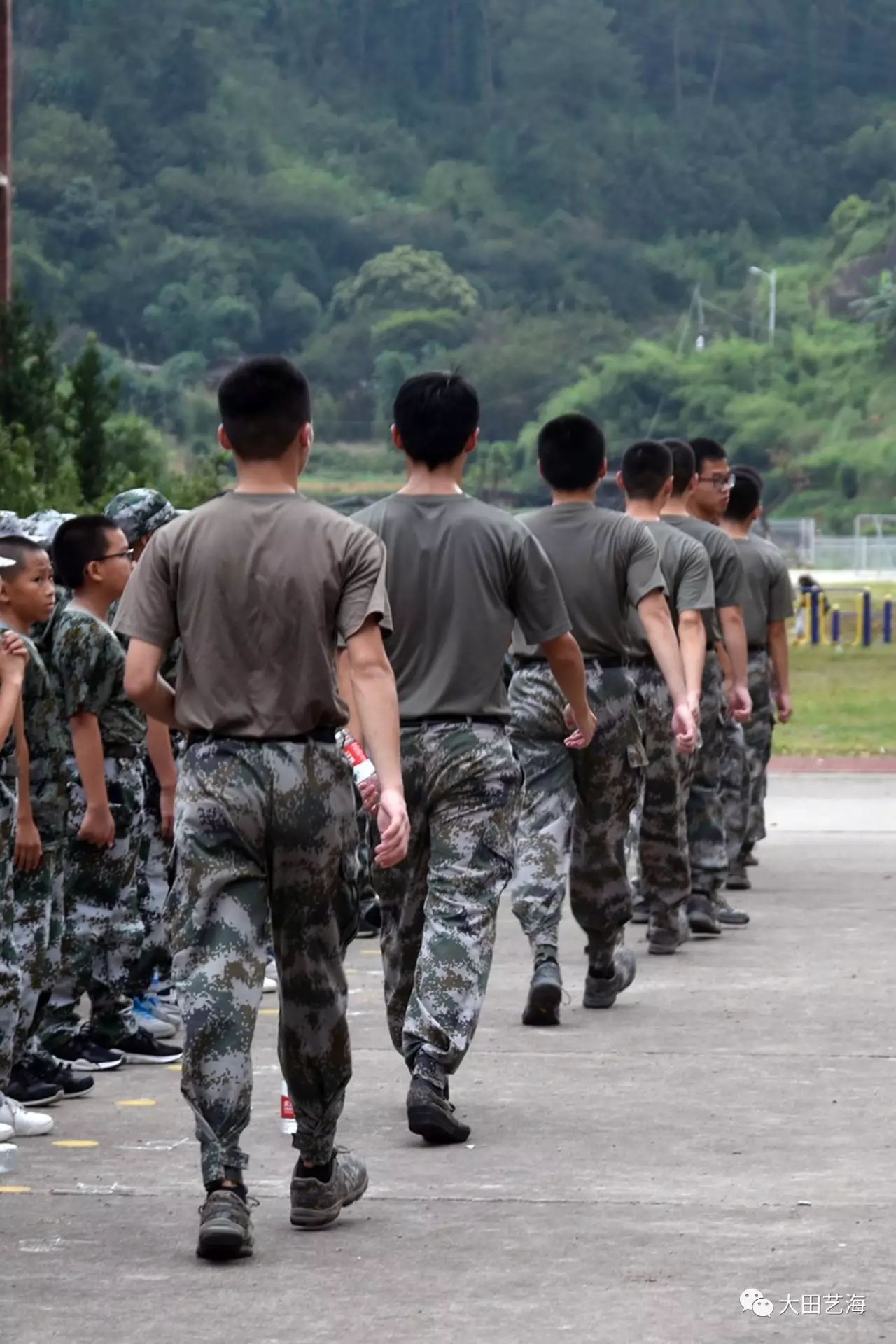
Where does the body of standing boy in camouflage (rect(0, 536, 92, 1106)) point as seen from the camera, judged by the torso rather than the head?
to the viewer's right

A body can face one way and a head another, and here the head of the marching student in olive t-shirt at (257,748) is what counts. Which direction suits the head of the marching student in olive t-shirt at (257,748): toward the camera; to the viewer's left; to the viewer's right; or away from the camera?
away from the camera

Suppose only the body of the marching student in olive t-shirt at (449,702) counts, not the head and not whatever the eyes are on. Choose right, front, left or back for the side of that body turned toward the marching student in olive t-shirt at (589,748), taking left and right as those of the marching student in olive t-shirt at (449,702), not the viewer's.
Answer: front

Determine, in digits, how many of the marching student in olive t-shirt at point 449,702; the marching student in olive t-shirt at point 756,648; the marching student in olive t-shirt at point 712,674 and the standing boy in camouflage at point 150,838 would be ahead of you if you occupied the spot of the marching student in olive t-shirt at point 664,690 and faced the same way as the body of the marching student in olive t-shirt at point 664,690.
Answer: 2

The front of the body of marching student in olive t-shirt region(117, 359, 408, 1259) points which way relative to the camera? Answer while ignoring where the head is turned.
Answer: away from the camera

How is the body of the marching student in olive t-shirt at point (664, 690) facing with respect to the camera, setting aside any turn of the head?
away from the camera

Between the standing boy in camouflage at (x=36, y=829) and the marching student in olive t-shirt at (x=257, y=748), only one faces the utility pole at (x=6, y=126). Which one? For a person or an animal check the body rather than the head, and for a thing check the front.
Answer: the marching student in olive t-shirt

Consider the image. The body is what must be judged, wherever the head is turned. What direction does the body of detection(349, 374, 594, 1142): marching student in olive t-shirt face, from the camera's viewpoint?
away from the camera

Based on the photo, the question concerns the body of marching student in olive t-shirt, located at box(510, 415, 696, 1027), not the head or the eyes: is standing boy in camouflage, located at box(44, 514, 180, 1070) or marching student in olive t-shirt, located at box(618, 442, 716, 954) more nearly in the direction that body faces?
the marching student in olive t-shirt

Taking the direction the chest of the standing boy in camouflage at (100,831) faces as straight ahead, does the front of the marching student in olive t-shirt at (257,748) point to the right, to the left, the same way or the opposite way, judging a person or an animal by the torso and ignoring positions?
to the left

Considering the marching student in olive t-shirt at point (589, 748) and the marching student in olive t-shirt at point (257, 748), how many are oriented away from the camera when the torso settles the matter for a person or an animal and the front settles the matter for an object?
2

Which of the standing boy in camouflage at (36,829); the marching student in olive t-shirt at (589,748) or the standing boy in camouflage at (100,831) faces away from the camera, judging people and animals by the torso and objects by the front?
the marching student in olive t-shirt

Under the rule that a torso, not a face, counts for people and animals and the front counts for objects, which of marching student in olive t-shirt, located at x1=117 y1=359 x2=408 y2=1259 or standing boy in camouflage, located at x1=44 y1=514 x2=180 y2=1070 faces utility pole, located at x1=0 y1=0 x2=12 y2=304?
the marching student in olive t-shirt

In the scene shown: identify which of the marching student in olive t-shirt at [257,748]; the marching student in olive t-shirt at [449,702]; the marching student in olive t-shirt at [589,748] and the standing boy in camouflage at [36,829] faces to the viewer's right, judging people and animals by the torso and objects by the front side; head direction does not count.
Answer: the standing boy in camouflage

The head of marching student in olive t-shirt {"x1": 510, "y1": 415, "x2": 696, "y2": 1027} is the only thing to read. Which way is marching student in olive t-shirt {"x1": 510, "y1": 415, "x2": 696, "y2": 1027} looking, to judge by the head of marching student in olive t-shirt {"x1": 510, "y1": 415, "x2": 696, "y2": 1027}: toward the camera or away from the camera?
away from the camera

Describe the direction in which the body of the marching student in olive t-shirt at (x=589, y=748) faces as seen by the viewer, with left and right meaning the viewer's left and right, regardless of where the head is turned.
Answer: facing away from the viewer

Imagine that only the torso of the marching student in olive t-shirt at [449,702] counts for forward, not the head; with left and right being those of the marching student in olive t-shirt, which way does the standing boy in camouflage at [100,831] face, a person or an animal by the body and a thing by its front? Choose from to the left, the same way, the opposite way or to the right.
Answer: to the right

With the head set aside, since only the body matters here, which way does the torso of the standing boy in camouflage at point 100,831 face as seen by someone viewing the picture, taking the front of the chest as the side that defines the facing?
to the viewer's right

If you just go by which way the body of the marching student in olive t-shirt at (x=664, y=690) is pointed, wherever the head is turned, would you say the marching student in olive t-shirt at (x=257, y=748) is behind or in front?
behind
